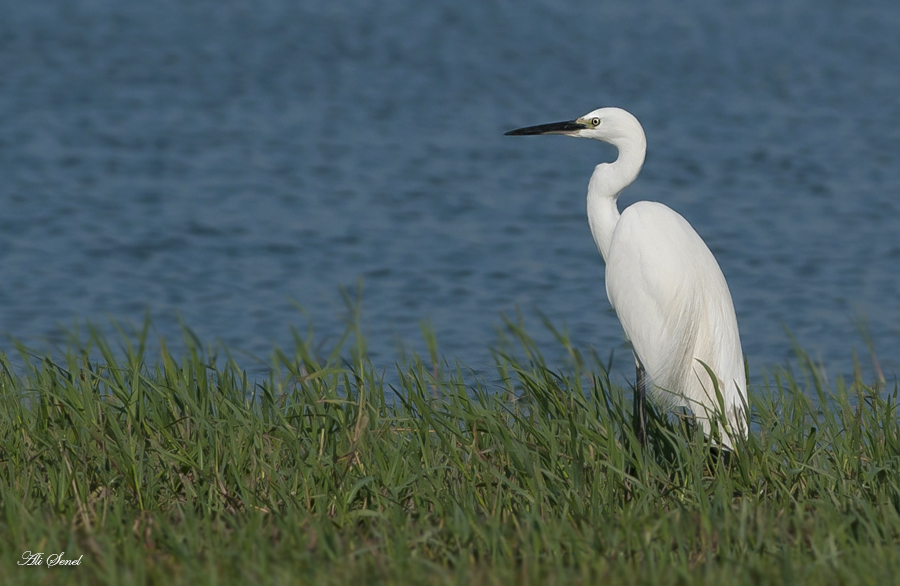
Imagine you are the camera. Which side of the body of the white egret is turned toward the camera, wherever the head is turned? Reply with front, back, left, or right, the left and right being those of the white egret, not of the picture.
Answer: left
